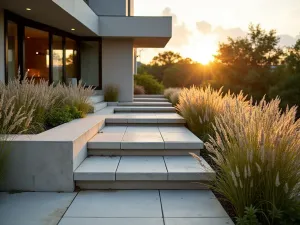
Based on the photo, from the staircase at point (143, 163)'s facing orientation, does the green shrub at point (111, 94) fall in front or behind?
behind

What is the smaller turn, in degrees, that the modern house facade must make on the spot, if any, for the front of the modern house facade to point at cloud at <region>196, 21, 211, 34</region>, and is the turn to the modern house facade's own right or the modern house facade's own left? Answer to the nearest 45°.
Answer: approximately 90° to the modern house facade's own left

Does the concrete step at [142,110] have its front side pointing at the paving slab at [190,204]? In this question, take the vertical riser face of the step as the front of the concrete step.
yes

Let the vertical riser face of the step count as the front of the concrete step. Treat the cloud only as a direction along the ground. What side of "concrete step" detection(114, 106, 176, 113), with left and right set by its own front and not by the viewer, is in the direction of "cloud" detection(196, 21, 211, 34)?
back

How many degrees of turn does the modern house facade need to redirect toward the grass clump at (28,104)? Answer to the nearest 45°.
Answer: approximately 45° to its right

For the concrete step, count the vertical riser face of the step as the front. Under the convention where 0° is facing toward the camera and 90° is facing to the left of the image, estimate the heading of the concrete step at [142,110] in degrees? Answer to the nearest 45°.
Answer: approximately 0°

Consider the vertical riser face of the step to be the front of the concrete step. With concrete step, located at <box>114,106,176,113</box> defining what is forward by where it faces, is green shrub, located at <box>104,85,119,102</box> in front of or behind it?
behind

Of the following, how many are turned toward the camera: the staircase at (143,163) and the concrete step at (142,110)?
2

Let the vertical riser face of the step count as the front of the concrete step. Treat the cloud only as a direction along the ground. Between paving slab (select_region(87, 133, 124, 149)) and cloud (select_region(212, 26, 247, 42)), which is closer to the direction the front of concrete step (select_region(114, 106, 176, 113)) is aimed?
the paving slab

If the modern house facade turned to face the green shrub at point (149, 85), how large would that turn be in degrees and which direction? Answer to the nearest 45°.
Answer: approximately 90° to its left
